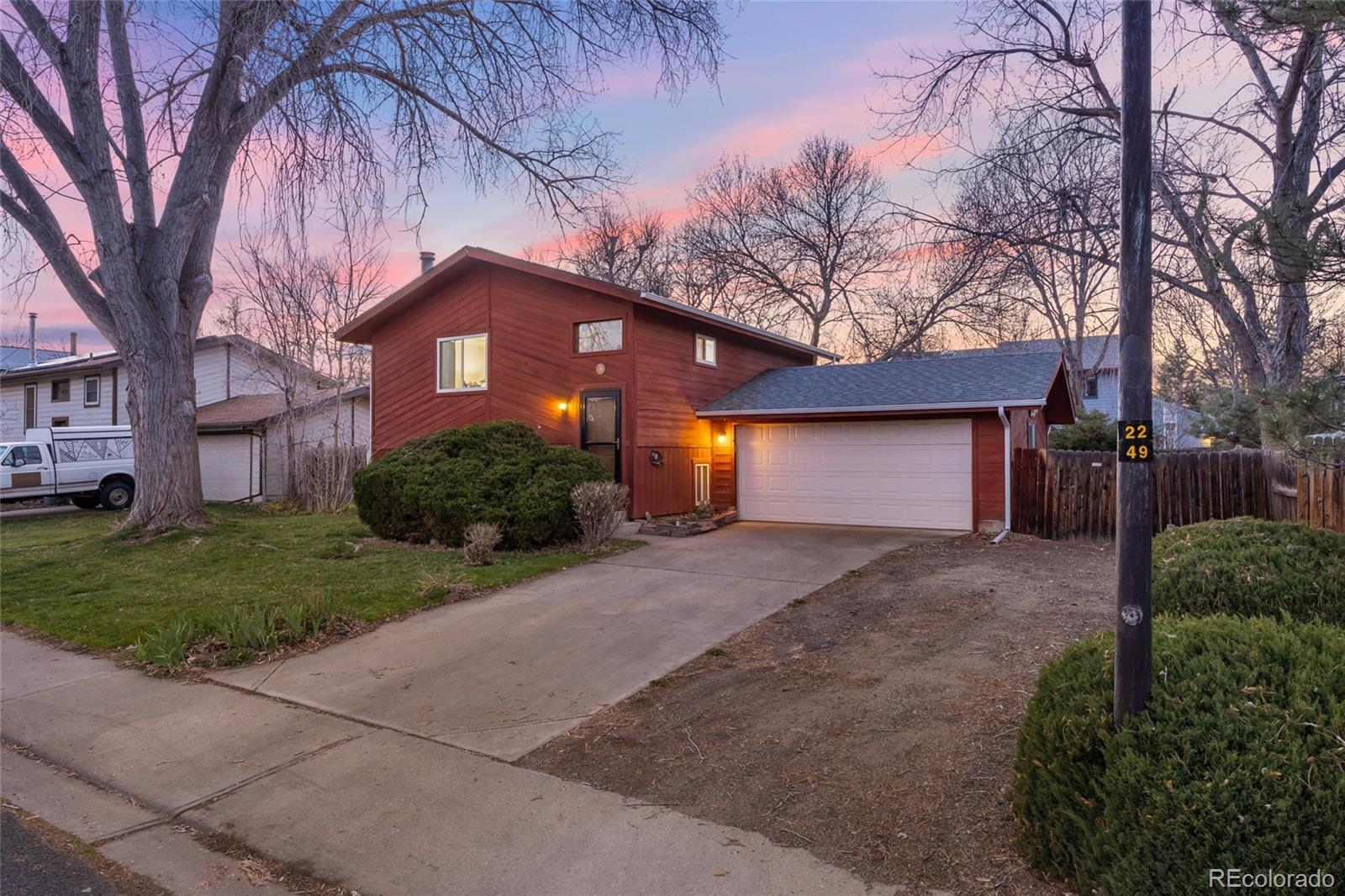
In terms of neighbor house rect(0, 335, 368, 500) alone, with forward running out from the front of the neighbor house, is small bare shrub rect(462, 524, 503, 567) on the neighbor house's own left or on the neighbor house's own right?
on the neighbor house's own left

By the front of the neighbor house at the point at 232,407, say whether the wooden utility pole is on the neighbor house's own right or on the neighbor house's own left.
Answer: on the neighbor house's own left

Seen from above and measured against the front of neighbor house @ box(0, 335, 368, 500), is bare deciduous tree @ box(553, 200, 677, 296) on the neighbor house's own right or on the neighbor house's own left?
on the neighbor house's own left

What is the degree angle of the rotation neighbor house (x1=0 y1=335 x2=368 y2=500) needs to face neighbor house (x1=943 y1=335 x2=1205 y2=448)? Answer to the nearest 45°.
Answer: approximately 135° to its left

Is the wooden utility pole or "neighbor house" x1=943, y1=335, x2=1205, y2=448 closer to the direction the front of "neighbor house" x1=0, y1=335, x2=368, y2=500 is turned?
the wooden utility pole

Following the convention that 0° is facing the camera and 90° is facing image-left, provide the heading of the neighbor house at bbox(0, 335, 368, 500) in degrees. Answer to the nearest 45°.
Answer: approximately 45°

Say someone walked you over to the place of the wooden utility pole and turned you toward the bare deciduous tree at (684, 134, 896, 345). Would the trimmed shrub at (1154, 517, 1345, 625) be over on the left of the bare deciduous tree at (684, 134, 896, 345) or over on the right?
right

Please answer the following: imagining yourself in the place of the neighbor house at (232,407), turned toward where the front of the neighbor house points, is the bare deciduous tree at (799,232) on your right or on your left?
on your left

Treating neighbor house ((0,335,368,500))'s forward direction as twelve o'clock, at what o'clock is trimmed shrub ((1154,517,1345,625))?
The trimmed shrub is roughly at 10 o'clock from the neighbor house.

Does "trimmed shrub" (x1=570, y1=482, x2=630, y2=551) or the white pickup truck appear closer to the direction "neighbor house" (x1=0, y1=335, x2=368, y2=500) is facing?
the white pickup truck
